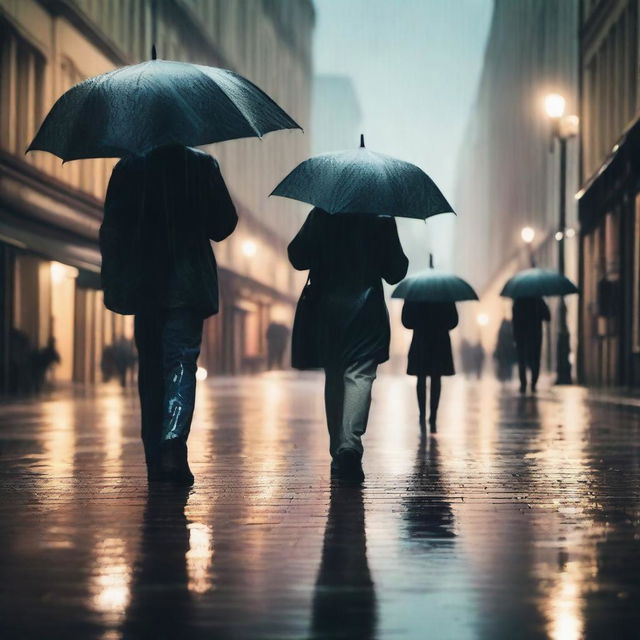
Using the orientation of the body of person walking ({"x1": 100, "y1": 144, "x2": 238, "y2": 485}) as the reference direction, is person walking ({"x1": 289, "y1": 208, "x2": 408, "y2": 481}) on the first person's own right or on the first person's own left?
on the first person's own right

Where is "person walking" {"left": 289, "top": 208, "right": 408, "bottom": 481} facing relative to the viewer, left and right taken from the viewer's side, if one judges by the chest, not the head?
facing away from the viewer

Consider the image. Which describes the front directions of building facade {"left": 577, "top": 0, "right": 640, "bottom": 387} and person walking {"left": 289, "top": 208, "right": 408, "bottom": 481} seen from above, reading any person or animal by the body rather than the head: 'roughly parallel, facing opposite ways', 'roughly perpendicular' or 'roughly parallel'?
roughly perpendicular

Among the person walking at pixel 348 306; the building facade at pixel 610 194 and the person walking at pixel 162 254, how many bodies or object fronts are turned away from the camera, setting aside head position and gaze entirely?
2

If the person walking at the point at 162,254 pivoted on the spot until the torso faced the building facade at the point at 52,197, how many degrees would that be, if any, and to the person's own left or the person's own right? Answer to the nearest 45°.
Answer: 0° — they already face it

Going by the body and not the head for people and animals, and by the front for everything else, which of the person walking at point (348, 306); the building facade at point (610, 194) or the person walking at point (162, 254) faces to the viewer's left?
the building facade

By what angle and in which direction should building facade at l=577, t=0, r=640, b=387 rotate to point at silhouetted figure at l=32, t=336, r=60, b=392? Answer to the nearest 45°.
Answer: approximately 45° to its left

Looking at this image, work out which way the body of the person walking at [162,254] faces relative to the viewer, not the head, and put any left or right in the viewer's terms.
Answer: facing away from the viewer

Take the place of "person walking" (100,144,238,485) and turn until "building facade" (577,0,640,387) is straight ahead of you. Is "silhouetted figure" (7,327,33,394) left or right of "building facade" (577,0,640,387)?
left

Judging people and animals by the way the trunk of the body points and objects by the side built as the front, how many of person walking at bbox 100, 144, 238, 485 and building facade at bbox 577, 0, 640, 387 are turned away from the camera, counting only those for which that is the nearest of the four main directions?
1

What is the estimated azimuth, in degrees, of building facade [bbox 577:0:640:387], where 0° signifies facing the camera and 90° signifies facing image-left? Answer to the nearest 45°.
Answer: approximately 90°

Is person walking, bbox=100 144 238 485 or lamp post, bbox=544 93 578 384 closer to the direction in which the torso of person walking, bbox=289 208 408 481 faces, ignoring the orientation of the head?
the lamp post
